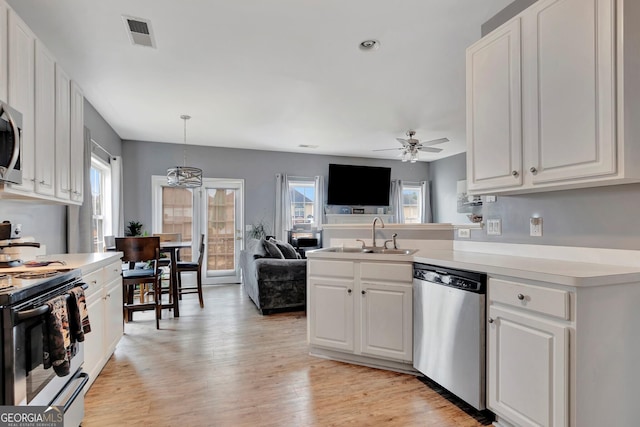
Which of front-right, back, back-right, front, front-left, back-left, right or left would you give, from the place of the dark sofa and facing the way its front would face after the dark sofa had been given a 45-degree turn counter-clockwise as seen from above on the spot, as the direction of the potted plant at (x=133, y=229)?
left

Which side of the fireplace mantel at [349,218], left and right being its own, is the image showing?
front

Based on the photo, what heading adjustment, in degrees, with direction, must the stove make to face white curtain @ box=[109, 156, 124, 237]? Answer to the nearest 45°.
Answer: approximately 135° to its left

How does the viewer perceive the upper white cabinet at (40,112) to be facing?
facing to the right of the viewer

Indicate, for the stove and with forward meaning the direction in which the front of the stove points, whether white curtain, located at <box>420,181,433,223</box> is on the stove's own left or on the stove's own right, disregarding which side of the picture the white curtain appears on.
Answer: on the stove's own left

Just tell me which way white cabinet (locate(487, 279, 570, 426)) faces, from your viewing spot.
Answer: facing the viewer and to the left of the viewer

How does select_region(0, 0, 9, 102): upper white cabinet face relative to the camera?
to the viewer's right

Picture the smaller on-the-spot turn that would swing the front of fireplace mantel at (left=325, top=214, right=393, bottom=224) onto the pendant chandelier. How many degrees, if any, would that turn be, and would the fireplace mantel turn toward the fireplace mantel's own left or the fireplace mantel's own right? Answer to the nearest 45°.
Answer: approximately 45° to the fireplace mantel's own right

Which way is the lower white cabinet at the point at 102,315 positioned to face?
to the viewer's right

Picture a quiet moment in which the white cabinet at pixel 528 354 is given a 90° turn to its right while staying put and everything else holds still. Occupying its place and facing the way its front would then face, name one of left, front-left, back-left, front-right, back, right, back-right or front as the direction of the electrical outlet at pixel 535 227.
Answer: front-right

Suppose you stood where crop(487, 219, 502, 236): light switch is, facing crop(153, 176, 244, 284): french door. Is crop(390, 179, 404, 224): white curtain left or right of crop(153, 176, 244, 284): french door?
right

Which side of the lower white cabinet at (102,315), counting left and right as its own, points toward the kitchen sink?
front
